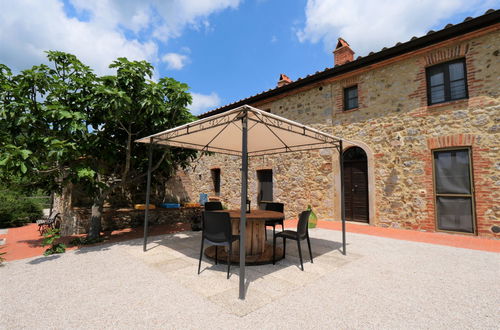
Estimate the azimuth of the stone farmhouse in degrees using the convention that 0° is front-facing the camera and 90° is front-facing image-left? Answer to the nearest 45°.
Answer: approximately 45°

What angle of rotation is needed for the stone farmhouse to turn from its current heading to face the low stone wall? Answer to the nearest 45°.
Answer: approximately 45° to its right

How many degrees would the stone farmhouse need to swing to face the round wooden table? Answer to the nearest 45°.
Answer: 0° — it already faces it

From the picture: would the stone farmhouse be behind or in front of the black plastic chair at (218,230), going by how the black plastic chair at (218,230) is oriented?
in front

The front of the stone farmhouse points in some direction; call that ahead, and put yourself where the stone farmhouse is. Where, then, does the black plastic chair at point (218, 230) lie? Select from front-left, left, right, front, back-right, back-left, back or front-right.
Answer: front

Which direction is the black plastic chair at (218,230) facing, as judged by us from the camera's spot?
facing away from the viewer and to the right of the viewer

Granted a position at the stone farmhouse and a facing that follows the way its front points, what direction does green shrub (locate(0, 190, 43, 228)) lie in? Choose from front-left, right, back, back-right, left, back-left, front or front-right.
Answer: front-right

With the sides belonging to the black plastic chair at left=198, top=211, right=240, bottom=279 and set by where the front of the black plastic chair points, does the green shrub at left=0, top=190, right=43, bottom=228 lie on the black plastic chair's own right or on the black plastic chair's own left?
on the black plastic chair's own left

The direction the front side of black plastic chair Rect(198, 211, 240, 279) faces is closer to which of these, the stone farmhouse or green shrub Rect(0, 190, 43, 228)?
the stone farmhouse

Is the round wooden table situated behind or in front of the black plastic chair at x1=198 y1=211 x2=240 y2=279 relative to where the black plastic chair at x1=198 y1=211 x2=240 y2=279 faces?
in front

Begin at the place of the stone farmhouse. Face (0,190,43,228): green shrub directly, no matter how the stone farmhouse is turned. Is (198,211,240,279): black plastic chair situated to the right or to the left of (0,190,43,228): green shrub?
left

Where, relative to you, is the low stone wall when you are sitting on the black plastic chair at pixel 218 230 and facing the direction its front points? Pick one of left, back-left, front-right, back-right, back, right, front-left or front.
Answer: left
